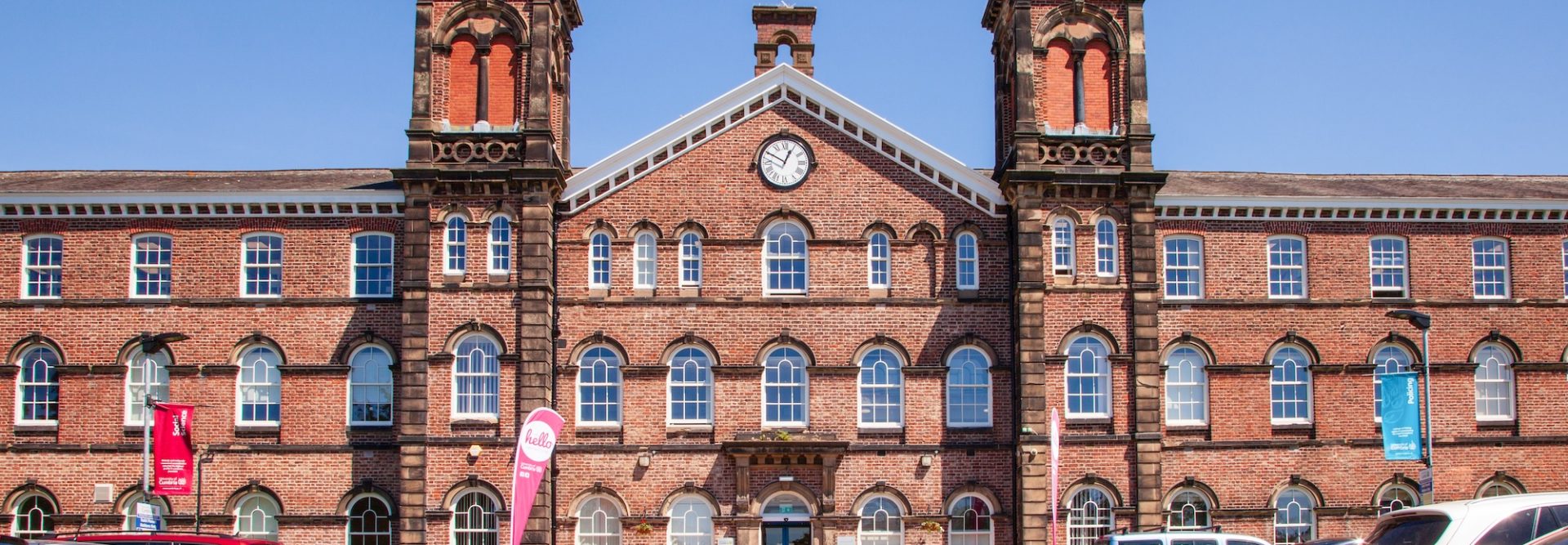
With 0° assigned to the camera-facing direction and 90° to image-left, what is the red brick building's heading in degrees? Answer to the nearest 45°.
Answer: approximately 0°

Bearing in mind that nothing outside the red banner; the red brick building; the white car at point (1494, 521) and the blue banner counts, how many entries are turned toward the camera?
3

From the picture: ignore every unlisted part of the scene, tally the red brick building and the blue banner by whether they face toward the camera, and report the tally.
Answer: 2

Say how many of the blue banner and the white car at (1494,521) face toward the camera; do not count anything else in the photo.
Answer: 1

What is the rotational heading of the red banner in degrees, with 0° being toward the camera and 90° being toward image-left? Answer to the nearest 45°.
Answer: approximately 0°
